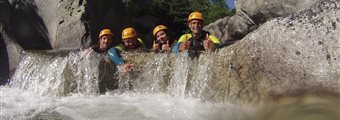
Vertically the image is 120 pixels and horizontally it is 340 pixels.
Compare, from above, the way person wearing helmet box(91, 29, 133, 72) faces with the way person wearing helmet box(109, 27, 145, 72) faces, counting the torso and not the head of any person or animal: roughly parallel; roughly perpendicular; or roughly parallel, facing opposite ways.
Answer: roughly parallel

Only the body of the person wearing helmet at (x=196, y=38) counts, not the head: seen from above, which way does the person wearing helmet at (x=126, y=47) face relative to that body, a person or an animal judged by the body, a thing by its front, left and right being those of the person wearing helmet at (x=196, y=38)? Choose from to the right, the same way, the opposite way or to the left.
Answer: the same way

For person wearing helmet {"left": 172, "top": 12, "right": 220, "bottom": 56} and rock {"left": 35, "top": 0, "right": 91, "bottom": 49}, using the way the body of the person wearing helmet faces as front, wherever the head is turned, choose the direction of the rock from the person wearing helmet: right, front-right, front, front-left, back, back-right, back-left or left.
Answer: back-right

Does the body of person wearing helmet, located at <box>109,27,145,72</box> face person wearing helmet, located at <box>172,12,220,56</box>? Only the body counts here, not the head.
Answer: no

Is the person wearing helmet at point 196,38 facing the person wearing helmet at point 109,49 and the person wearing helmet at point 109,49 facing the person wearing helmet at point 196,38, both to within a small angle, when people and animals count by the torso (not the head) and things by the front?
no

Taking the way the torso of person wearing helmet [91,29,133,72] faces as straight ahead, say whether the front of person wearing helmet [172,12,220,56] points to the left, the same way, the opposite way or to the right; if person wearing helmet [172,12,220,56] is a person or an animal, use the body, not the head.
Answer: the same way

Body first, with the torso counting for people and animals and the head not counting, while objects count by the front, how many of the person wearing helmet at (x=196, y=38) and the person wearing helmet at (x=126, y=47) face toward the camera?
2

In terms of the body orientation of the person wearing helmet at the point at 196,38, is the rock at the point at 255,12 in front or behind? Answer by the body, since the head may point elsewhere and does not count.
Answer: behind

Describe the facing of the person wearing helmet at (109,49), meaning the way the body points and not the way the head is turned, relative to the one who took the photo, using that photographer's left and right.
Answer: facing the viewer

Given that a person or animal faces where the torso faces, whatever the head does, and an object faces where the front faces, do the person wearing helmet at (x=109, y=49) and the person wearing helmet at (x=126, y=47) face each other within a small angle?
no

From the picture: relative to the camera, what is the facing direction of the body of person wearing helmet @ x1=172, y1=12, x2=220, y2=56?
toward the camera

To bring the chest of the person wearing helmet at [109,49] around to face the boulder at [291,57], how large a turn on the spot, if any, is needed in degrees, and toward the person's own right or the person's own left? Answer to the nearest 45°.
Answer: approximately 45° to the person's own left

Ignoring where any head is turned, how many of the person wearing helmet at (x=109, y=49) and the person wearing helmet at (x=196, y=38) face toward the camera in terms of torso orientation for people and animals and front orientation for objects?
2

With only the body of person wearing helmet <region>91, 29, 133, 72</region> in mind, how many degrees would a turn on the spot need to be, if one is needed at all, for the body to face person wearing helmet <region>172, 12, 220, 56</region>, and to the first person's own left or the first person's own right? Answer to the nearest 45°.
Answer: approximately 45° to the first person's own left
